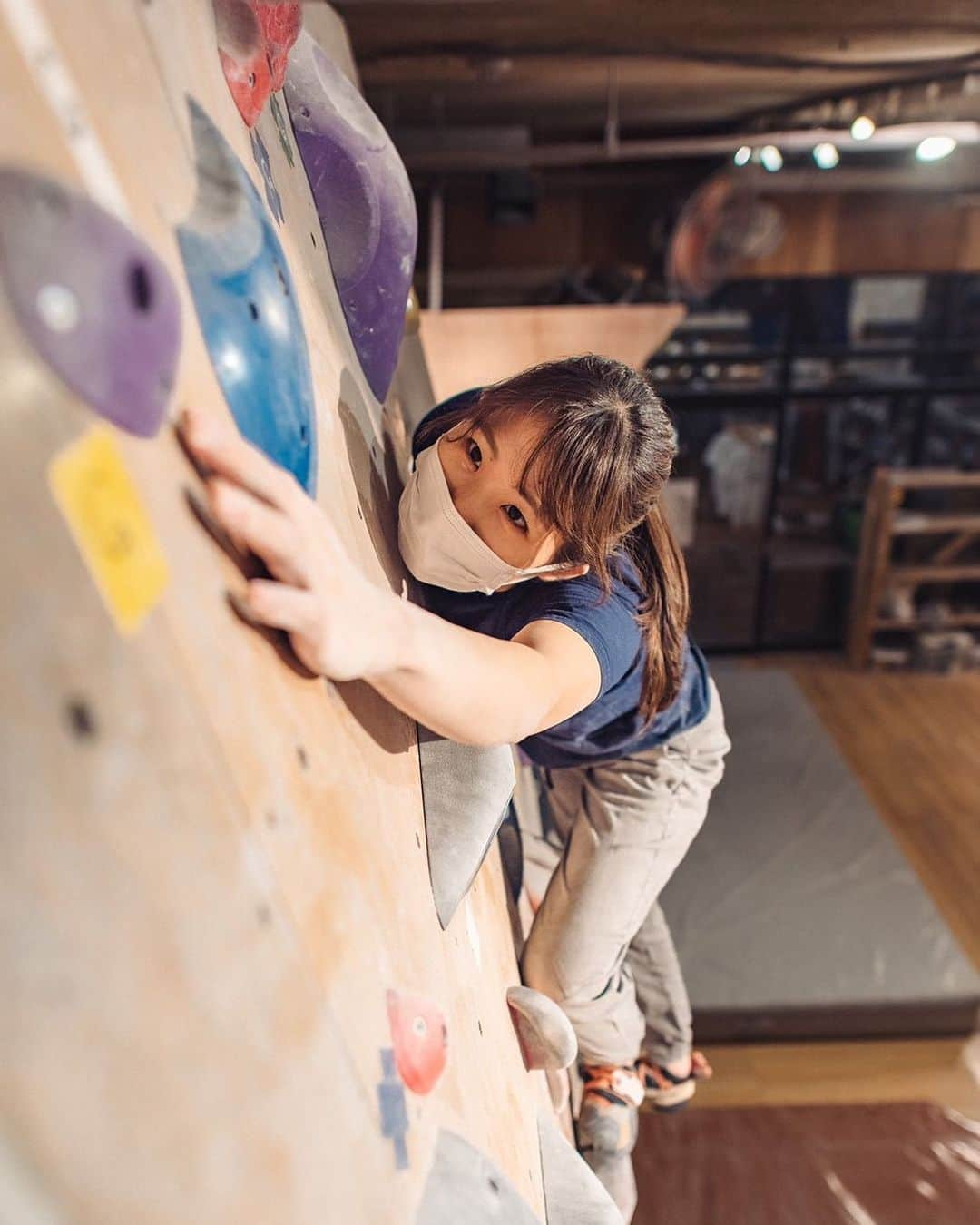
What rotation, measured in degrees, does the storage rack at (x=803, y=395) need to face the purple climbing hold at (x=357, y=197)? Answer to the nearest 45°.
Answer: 0° — it already faces it

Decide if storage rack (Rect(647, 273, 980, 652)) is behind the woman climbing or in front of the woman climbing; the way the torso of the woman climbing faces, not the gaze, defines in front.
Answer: behind

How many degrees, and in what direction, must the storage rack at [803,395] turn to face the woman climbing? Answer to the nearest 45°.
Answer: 0° — it already faces them

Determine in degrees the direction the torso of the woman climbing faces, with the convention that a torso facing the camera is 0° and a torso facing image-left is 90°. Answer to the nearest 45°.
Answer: approximately 45°

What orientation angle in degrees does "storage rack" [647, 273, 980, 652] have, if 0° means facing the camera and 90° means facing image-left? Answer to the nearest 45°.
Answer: approximately 0°

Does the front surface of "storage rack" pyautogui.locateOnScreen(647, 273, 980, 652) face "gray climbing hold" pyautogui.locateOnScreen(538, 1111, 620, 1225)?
yes
